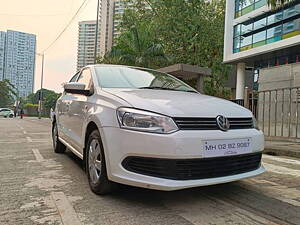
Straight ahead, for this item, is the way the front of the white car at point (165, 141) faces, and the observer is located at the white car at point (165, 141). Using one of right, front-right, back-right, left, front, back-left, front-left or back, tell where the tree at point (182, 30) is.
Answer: back-left

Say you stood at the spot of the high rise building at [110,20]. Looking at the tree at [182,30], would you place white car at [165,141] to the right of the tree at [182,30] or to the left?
right

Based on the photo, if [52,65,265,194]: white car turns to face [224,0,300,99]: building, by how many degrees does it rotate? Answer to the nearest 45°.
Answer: approximately 135° to its left

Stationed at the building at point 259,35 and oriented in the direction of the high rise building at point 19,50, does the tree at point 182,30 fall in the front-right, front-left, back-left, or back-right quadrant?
front-left

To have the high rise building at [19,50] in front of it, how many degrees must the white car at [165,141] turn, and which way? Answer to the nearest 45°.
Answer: approximately 180°

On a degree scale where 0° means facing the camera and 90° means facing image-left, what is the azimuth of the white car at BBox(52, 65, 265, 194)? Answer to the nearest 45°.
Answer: approximately 315°

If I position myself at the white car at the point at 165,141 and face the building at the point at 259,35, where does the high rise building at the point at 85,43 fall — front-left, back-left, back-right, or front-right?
front-left

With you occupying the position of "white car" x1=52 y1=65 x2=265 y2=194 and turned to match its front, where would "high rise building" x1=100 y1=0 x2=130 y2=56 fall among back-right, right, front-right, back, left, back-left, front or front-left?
back-left

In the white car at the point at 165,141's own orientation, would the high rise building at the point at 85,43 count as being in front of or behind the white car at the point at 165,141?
behind
